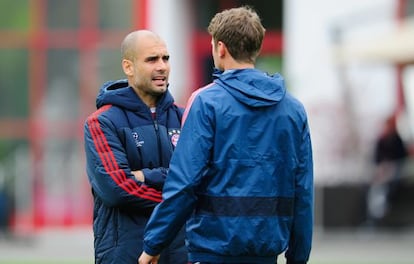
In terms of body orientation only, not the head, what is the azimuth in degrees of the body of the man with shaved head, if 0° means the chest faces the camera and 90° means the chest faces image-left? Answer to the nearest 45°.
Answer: approximately 315°

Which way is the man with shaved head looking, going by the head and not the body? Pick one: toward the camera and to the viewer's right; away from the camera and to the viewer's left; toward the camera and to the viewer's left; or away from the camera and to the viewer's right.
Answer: toward the camera and to the viewer's right
